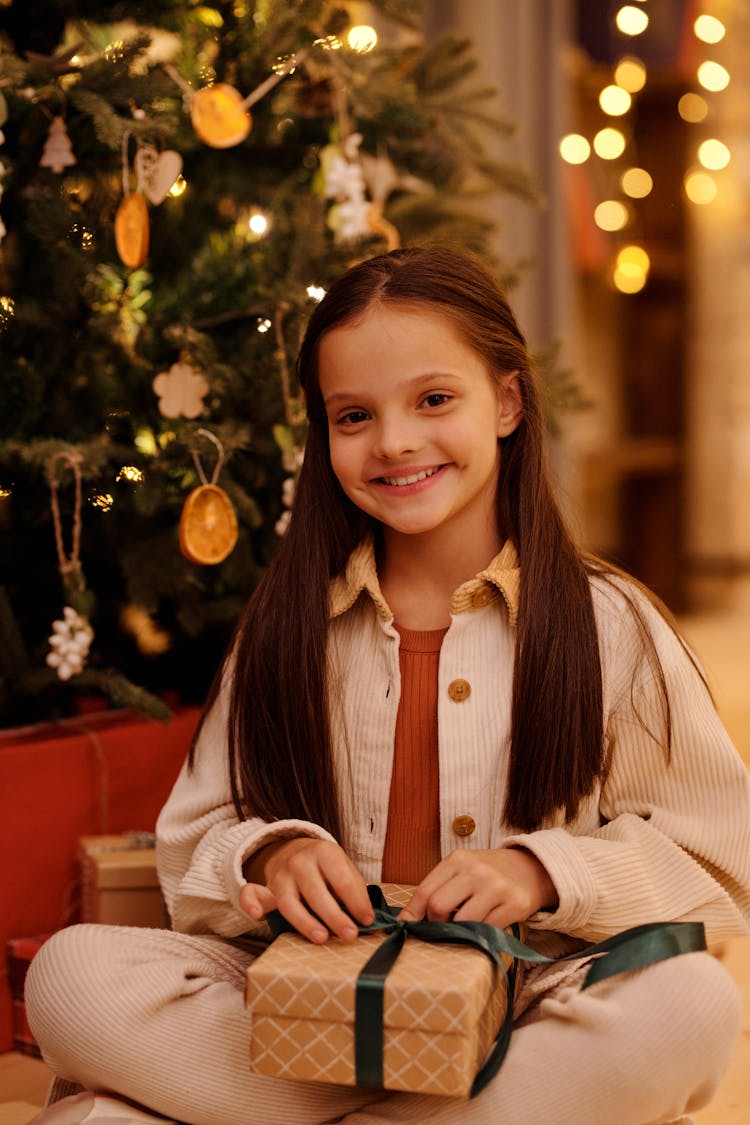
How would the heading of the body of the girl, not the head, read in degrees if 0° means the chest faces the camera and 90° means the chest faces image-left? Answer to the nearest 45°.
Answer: approximately 0°
